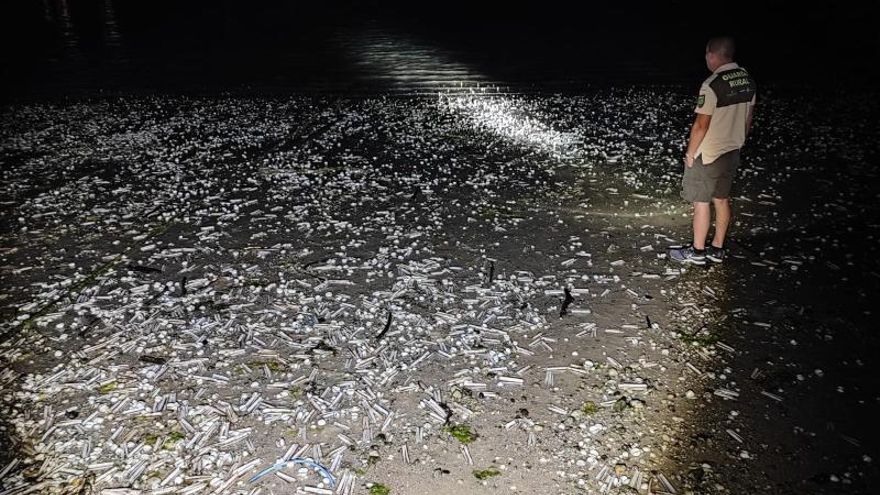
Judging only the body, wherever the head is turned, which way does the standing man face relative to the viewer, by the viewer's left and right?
facing away from the viewer and to the left of the viewer

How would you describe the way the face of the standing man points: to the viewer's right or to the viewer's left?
to the viewer's left
